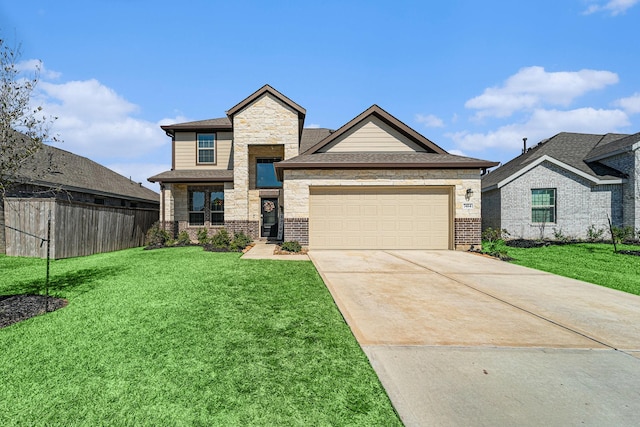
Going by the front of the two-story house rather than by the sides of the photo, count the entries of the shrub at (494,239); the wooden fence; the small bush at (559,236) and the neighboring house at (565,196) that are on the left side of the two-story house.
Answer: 3

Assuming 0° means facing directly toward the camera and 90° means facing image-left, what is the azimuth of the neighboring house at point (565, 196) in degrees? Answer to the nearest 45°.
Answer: approximately 0°

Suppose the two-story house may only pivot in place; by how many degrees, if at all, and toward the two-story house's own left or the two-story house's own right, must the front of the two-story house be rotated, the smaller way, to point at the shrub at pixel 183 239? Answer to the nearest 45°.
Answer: approximately 90° to the two-story house's own right

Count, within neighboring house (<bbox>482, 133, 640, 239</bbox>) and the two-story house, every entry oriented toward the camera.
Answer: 2

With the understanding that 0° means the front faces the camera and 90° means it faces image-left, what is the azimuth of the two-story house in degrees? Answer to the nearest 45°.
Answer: approximately 0°

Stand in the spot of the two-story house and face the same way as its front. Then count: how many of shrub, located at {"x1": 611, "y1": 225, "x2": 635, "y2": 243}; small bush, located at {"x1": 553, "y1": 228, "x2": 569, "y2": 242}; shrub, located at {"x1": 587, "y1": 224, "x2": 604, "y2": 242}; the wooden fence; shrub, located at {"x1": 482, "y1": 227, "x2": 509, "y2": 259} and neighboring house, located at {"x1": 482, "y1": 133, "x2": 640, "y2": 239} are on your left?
5

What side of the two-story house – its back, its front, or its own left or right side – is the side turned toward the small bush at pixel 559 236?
left

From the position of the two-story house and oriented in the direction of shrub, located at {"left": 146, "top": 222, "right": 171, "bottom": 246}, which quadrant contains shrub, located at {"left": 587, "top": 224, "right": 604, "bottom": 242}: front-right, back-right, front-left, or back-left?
back-left

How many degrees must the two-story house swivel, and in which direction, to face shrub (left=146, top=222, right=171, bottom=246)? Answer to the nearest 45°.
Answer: approximately 90° to its right

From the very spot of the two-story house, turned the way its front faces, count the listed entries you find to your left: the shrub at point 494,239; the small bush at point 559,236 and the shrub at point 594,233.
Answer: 3

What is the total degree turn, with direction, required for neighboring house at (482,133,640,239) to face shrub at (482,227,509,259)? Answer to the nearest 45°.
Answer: approximately 45° to its right

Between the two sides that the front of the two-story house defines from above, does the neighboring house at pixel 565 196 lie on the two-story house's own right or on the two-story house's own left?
on the two-story house's own left
